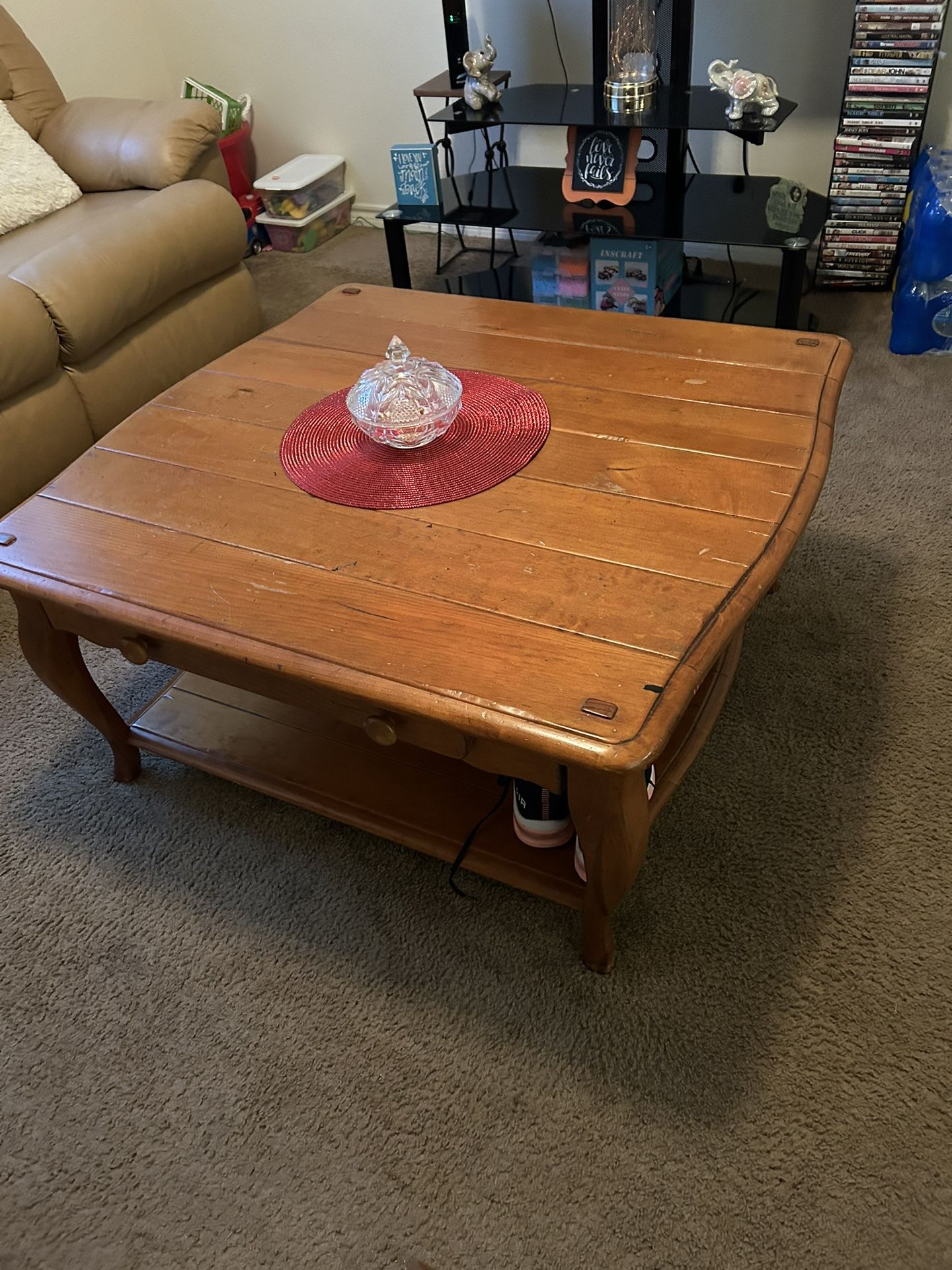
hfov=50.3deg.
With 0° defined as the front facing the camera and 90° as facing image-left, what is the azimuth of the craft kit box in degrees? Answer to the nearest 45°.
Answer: approximately 0°

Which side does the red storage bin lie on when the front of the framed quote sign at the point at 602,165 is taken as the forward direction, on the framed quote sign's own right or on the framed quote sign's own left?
on the framed quote sign's own right

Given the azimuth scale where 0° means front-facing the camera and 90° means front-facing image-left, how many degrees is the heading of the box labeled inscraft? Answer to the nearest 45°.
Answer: approximately 0°

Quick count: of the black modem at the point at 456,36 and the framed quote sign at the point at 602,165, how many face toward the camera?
2

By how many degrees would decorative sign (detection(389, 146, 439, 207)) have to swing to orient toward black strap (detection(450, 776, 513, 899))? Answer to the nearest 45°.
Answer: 0° — it already faces it
